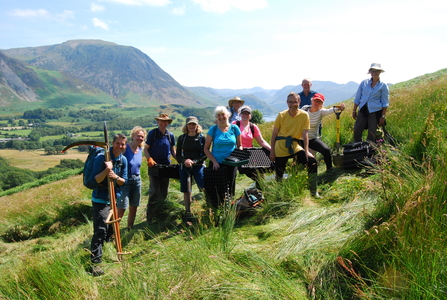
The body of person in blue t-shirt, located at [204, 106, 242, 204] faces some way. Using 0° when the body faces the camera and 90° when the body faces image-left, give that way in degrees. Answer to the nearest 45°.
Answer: approximately 0°

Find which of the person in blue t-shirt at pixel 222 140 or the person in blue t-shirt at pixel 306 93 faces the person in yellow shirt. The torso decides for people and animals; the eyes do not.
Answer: the person in blue t-shirt at pixel 306 93

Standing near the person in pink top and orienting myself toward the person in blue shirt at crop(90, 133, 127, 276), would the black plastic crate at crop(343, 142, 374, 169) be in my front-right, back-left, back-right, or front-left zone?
back-left

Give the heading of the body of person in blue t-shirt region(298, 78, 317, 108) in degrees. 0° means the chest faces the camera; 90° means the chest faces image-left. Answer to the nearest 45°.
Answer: approximately 0°

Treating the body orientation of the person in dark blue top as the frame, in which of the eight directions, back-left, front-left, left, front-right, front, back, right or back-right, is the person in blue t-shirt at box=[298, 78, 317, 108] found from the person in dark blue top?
left

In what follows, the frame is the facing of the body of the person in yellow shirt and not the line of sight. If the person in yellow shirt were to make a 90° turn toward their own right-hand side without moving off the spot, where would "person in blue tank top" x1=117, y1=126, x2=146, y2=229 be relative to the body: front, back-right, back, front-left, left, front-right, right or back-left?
front
